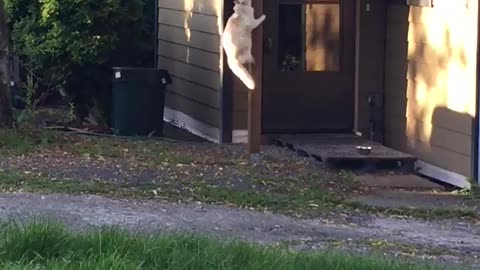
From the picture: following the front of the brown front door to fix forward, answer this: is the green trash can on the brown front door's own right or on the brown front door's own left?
on the brown front door's own right

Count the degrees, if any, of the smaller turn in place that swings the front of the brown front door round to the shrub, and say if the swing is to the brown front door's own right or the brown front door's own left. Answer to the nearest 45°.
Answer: approximately 135° to the brown front door's own right

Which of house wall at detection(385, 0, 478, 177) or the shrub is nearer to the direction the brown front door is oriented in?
the house wall

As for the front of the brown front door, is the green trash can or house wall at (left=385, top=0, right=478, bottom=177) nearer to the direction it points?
the house wall

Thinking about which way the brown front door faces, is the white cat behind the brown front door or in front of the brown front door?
in front

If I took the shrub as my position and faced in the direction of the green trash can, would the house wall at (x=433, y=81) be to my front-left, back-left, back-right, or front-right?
front-left

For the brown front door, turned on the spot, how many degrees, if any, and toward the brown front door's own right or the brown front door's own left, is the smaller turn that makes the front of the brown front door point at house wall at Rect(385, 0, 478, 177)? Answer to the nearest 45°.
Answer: approximately 45° to the brown front door's own left

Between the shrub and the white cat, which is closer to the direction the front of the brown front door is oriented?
the white cat

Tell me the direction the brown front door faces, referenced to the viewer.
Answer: facing the viewer

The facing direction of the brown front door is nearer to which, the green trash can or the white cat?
the white cat
